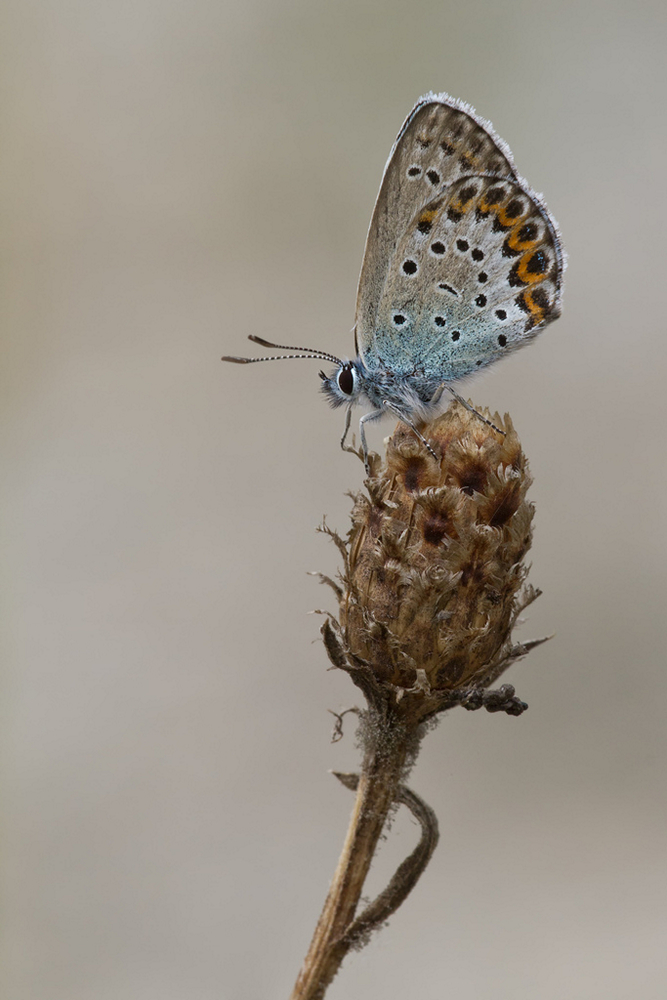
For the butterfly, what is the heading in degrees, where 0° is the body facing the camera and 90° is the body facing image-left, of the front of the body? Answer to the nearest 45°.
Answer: approximately 90°
